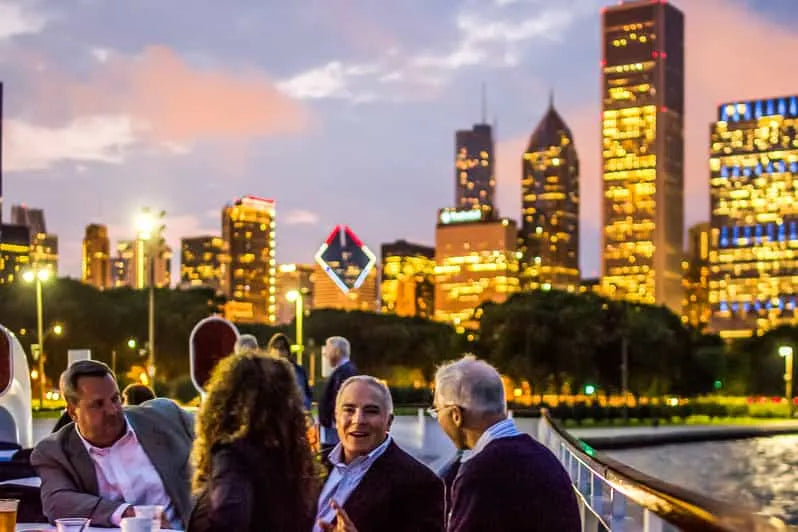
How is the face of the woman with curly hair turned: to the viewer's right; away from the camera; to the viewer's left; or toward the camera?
away from the camera

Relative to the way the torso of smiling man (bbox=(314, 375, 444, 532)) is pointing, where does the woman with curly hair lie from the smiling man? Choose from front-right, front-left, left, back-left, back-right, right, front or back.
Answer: front

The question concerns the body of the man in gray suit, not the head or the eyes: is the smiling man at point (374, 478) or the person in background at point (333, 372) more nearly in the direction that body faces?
the smiling man

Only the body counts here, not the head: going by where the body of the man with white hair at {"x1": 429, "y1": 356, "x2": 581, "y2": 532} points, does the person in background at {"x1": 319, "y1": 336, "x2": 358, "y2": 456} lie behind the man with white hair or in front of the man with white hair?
in front

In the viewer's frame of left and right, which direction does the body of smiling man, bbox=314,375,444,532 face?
facing the viewer and to the left of the viewer

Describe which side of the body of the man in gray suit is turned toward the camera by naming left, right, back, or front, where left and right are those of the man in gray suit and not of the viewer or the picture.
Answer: front

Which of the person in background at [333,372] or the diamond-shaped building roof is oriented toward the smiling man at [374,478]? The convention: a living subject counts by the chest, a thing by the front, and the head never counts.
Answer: the diamond-shaped building roof

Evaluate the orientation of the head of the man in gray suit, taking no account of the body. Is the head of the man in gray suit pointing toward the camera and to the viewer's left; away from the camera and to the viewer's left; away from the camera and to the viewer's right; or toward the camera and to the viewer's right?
toward the camera and to the viewer's right

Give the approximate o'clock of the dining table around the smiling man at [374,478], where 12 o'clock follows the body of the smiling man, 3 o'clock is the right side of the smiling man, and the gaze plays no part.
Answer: The dining table is roughly at 2 o'clock from the smiling man.
